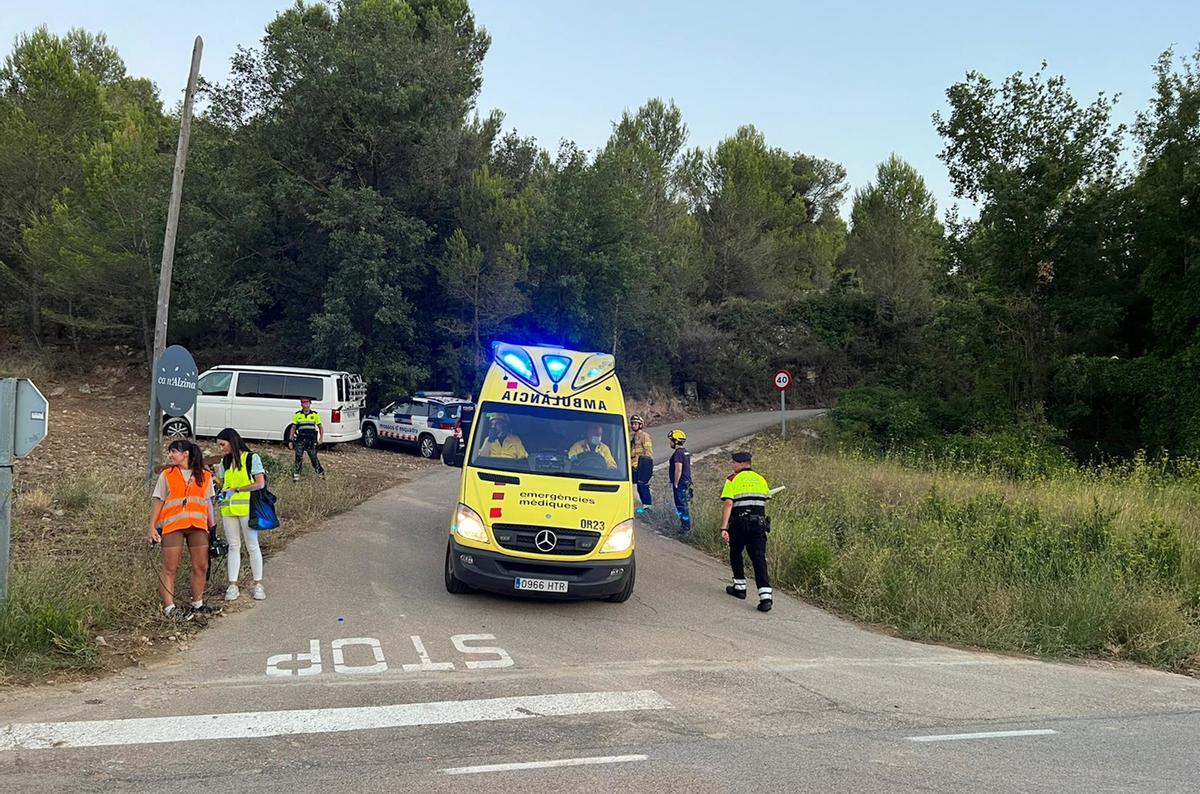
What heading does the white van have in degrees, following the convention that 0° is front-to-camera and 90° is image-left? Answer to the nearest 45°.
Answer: approximately 135°

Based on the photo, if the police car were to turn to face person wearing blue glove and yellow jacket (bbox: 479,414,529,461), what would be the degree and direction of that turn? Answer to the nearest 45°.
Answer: approximately 135° to its left

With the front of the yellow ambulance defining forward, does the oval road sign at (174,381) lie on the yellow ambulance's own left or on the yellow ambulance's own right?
on the yellow ambulance's own right

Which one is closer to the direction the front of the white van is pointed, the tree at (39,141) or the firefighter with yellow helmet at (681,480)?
the tree

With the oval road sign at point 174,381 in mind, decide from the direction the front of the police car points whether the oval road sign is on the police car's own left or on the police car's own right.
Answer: on the police car's own left

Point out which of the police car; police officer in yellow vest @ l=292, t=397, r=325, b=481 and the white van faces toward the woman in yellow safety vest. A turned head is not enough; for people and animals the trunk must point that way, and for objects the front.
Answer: the police officer in yellow vest

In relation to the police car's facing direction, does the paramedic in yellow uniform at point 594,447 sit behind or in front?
behind

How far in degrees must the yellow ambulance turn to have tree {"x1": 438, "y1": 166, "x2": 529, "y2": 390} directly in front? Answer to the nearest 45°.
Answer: approximately 180°

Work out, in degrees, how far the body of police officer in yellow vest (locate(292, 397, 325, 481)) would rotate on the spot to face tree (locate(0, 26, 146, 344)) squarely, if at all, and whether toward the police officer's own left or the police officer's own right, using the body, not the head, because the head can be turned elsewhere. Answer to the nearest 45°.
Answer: approximately 135° to the police officer's own right

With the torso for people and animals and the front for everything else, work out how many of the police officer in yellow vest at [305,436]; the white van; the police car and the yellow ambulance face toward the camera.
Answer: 2

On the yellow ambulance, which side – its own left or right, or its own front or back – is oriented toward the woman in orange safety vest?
right
